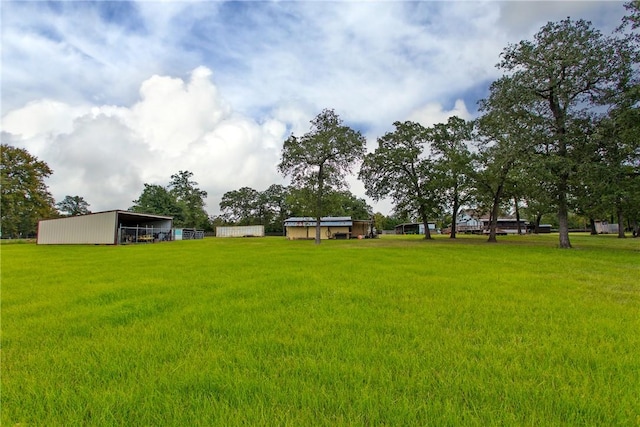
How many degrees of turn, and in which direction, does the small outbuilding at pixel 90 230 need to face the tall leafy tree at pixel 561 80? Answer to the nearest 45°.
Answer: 0° — it already faces it

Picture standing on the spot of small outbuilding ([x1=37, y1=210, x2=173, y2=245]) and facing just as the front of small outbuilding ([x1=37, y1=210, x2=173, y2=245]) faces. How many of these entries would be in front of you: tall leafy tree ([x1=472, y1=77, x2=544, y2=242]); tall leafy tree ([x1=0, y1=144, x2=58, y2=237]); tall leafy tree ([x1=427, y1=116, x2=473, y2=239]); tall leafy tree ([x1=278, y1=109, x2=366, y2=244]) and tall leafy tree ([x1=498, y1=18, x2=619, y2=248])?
4

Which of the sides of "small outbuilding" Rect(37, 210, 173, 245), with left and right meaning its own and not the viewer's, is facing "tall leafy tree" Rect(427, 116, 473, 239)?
front

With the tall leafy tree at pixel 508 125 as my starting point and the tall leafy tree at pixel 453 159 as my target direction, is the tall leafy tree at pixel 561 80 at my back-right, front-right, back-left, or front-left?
back-right

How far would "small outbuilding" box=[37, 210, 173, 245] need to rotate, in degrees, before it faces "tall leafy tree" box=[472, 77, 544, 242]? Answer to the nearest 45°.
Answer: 0° — it already faces it

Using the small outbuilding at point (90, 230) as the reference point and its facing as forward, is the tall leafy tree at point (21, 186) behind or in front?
behind

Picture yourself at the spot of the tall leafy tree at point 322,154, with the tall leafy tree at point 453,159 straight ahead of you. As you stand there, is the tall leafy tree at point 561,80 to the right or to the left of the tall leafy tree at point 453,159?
right

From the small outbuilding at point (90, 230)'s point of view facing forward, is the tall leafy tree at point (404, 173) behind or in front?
in front

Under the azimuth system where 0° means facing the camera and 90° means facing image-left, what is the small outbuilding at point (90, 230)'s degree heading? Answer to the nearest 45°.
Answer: approximately 315°
